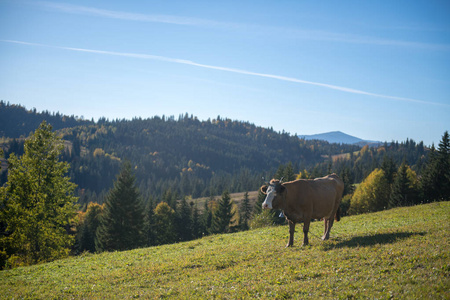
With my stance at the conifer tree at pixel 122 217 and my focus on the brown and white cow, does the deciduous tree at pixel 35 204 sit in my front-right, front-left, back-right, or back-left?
front-right

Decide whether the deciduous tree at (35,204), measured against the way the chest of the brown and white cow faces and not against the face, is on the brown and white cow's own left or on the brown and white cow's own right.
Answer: on the brown and white cow's own right

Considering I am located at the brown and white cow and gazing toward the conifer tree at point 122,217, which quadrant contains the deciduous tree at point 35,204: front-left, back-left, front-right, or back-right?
front-left

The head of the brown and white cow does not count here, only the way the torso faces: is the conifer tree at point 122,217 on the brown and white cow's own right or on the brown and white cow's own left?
on the brown and white cow's own right
